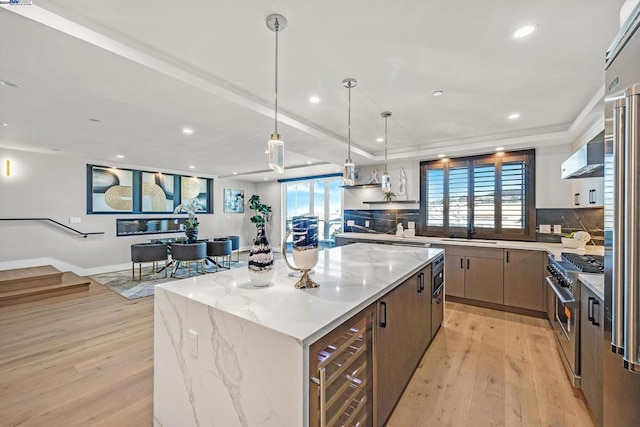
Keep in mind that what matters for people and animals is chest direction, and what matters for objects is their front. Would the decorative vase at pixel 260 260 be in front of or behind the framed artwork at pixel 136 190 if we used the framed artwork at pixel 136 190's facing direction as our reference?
in front

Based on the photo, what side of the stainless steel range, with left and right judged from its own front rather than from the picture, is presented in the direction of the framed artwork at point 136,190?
front

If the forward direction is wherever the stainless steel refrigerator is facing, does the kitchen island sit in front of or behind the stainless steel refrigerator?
in front

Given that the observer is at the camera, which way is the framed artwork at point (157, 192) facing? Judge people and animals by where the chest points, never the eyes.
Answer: facing the viewer and to the right of the viewer

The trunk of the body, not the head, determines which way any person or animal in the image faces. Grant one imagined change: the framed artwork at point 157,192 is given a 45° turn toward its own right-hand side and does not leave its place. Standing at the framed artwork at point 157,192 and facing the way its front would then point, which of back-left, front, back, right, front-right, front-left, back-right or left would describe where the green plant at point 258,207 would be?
left

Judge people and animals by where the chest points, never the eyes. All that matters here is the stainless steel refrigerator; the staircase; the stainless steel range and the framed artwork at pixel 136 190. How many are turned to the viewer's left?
2

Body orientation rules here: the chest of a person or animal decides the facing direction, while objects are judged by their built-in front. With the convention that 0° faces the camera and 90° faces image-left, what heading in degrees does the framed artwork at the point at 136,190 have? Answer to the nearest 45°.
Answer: approximately 315°

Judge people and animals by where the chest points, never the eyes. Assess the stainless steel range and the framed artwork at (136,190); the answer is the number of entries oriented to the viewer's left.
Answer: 1

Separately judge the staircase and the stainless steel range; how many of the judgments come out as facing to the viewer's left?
1

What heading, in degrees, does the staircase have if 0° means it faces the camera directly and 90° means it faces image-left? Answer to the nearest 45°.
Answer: approximately 315°

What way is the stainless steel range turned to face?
to the viewer's left

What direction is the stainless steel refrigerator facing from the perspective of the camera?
to the viewer's left

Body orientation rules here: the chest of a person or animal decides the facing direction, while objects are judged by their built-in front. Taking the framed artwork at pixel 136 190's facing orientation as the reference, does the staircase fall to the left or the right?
on its right

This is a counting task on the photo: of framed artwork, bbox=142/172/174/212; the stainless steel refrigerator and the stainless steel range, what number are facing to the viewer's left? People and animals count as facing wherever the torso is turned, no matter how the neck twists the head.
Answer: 2

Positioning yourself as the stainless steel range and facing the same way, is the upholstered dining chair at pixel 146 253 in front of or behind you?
in front

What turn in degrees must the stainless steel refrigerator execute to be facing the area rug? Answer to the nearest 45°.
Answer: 0° — it already faces it

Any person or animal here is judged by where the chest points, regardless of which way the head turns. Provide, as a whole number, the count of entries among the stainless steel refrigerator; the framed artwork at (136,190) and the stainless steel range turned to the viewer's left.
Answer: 2

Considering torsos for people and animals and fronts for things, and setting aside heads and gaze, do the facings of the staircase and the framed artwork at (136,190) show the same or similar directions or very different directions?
same or similar directions
